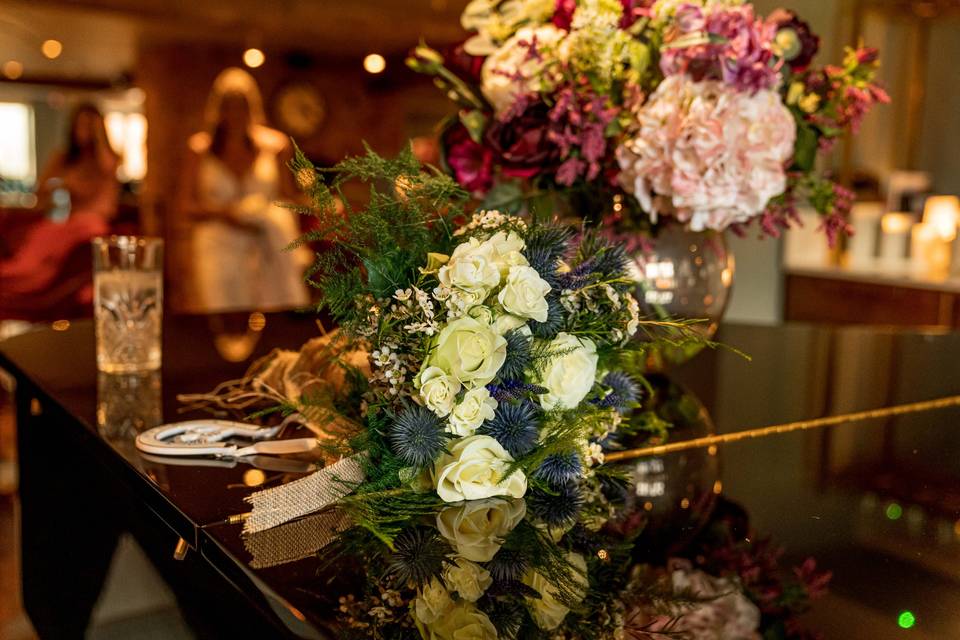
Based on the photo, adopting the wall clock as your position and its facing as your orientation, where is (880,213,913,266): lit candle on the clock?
The lit candle is roughly at 11 o'clock from the wall clock.

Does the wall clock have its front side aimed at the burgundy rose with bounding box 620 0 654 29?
yes

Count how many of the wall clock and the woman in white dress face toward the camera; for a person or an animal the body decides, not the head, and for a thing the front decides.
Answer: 2

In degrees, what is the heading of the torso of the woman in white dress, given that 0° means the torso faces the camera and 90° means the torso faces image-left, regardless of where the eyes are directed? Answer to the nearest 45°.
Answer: approximately 0°
